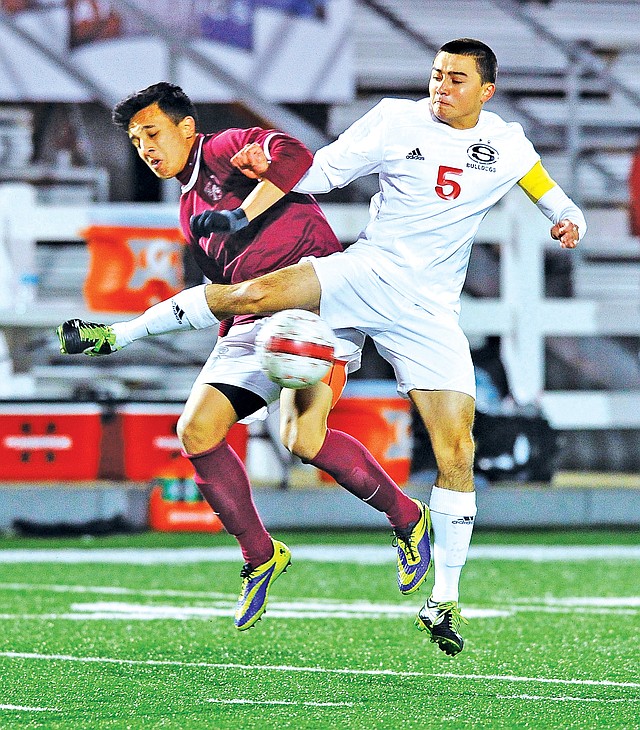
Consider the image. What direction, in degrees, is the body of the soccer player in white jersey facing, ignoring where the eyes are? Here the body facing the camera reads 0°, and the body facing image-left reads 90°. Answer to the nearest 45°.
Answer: approximately 0°

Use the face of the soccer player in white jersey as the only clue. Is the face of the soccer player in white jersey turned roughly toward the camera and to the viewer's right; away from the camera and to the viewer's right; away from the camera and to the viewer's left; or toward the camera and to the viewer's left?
toward the camera and to the viewer's left

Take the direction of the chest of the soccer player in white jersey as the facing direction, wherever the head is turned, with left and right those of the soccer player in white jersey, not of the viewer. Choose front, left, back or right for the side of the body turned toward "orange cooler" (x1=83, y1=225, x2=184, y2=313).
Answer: back

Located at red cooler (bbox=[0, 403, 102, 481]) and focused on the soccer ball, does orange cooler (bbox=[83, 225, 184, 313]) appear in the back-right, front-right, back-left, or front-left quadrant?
back-left

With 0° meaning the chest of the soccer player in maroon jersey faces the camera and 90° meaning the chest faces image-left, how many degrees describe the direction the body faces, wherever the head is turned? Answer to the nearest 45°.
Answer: approximately 45°

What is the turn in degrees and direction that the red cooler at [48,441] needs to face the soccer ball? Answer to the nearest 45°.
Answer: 0° — it already faces it

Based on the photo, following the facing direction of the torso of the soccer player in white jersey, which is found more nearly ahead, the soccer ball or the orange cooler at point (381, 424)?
the soccer ball

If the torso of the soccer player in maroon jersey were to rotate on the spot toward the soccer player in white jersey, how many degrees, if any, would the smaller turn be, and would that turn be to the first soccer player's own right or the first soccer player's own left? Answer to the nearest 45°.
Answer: approximately 135° to the first soccer player's own left

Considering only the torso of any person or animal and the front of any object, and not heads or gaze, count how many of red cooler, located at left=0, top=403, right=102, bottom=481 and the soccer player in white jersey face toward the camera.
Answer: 2

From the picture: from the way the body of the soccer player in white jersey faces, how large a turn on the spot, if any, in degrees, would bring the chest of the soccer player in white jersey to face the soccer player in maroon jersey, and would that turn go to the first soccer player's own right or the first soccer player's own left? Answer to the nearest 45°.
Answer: approximately 90° to the first soccer player's own right
